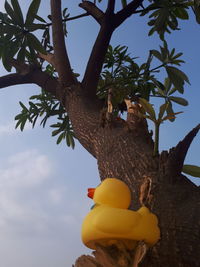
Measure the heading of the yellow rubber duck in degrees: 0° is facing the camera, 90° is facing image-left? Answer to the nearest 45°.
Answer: approximately 135°
